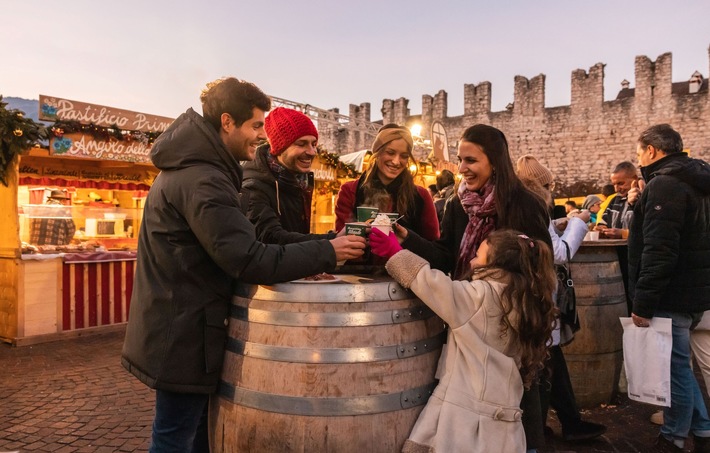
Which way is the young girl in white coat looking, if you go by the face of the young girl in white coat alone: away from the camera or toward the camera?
away from the camera

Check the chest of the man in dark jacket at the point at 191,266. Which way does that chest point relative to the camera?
to the viewer's right

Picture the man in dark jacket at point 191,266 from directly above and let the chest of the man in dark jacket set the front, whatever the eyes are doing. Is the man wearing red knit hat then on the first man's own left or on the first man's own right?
on the first man's own left

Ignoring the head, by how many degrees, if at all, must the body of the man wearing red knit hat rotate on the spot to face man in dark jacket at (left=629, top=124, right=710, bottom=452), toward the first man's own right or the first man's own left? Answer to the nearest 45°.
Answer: approximately 45° to the first man's own left

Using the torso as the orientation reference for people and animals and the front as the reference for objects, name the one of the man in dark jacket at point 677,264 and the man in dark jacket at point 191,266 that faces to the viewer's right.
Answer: the man in dark jacket at point 191,266

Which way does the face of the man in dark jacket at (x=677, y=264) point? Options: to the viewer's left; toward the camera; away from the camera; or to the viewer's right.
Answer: to the viewer's left
